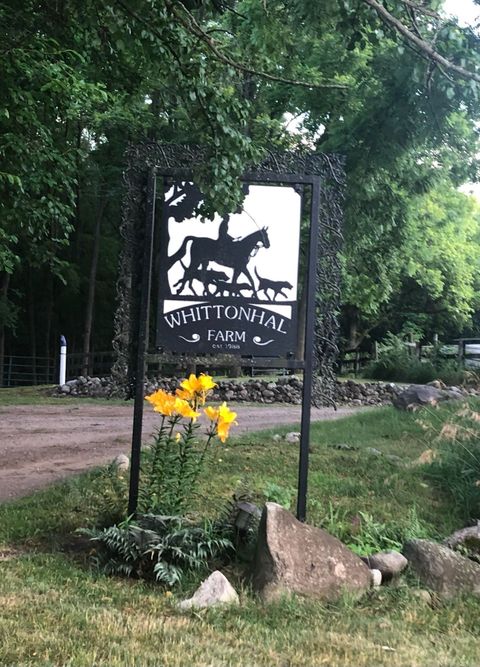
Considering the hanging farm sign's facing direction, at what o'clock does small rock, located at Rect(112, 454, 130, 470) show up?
The small rock is roughly at 5 o'clock from the hanging farm sign.

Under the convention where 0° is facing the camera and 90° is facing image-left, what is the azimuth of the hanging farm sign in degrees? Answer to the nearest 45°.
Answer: approximately 0°

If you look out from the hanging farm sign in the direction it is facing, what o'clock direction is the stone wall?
The stone wall is roughly at 6 o'clock from the hanging farm sign.

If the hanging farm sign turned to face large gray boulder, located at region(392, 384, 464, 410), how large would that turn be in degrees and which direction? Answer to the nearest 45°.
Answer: approximately 135° to its left
